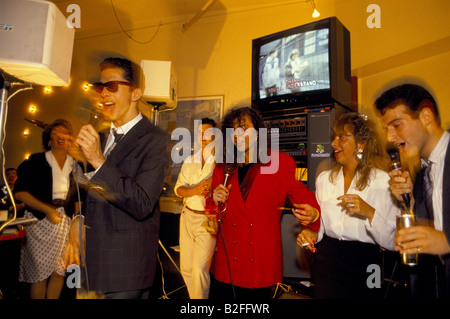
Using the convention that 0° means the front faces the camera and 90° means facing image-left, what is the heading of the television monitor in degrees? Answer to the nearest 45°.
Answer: approximately 45°

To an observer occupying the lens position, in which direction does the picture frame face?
facing the viewer

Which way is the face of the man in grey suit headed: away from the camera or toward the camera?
toward the camera

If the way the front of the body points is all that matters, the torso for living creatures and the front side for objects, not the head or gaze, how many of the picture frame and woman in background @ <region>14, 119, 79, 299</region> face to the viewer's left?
0

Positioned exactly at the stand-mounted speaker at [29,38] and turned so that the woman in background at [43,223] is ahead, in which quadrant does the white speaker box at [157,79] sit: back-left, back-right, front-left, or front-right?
front-right

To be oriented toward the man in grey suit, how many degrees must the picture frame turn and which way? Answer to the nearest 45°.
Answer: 0° — it already faces them

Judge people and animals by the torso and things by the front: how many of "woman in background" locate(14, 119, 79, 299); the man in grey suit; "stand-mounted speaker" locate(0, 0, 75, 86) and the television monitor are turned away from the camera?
0

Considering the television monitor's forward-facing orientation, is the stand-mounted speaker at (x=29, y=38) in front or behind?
in front

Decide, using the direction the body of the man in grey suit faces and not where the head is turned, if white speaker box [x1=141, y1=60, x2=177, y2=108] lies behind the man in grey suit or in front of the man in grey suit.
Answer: behind

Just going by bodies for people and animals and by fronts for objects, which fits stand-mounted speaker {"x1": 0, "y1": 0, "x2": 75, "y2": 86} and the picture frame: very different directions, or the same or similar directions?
same or similar directions

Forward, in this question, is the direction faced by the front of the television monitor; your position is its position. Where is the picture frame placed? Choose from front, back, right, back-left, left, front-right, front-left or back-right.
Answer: right
